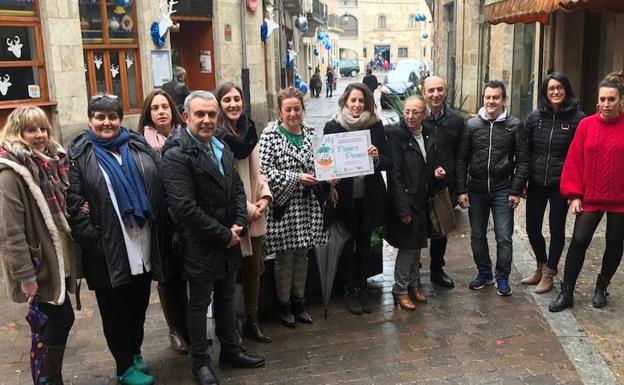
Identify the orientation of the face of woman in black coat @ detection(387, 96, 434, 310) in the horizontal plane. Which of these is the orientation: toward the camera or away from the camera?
toward the camera

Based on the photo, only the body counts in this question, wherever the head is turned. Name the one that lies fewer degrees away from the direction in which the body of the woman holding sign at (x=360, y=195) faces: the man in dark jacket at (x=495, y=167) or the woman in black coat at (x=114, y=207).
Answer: the woman in black coat

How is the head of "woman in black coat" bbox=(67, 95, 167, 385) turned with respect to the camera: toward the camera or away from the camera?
toward the camera

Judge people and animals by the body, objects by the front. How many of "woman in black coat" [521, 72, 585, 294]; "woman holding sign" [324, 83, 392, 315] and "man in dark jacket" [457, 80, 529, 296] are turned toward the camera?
3

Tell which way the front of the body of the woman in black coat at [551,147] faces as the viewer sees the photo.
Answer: toward the camera

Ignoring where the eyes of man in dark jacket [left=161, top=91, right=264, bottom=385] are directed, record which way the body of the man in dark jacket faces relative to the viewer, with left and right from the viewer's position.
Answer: facing the viewer and to the right of the viewer

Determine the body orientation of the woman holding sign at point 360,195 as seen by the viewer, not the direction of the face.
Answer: toward the camera

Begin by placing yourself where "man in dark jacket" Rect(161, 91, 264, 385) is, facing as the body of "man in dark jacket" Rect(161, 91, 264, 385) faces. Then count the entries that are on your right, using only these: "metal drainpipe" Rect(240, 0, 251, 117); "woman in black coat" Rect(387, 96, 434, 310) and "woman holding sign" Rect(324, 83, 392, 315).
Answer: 0

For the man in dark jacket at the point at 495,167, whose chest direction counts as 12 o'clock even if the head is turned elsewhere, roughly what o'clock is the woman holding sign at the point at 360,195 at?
The woman holding sign is roughly at 2 o'clock from the man in dark jacket.

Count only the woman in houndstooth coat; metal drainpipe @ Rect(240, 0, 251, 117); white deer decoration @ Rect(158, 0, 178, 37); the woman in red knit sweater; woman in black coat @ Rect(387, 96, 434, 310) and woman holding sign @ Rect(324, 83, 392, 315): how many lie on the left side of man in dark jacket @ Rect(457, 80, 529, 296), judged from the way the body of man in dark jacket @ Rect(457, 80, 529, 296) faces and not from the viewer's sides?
1

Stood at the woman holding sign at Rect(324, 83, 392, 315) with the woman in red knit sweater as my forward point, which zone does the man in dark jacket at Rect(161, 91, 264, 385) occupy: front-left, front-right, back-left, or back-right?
back-right

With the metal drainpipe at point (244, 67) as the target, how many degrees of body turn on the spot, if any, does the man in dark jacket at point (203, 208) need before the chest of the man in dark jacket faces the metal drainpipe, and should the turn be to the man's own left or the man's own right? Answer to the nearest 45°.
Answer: approximately 135° to the man's own left

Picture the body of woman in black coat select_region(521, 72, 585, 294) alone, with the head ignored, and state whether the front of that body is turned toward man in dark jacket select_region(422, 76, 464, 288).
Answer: no

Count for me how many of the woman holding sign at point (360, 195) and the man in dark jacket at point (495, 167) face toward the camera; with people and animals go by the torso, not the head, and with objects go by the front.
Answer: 2

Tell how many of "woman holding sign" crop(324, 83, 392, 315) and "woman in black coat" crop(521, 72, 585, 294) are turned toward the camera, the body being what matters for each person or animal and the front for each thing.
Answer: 2
